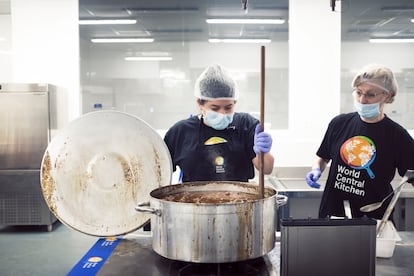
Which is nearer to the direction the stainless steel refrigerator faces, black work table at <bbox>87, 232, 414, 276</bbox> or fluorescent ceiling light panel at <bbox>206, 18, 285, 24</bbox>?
the black work table

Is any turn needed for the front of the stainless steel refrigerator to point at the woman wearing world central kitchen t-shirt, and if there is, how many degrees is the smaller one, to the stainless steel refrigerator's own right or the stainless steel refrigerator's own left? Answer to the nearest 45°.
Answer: approximately 45° to the stainless steel refrigerator's own left

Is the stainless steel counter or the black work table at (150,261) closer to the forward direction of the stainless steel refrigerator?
the black work table

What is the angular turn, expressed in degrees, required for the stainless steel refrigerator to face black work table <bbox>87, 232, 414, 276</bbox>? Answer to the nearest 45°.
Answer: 0° — it already faces it

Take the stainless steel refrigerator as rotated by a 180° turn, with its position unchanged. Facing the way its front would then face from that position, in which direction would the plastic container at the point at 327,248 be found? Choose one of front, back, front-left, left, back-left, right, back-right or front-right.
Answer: back

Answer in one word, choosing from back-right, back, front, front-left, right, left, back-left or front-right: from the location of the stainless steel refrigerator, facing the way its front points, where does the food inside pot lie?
front

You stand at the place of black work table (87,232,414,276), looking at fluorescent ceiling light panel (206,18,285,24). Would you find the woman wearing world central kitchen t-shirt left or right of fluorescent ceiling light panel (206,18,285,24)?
right

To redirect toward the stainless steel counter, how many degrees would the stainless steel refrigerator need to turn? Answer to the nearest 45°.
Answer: approximately 45° to its left

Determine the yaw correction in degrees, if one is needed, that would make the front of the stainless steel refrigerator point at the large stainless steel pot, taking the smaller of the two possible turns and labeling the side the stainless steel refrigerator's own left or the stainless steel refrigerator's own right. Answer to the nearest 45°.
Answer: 0° — it already faces it

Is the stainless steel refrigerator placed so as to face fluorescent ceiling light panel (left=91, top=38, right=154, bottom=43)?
no

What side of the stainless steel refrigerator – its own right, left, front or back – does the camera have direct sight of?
front

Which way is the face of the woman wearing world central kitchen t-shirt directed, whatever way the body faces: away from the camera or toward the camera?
toward the camera

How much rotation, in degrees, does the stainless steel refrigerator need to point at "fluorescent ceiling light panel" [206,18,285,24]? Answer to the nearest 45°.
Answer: approximately 90° to its left
